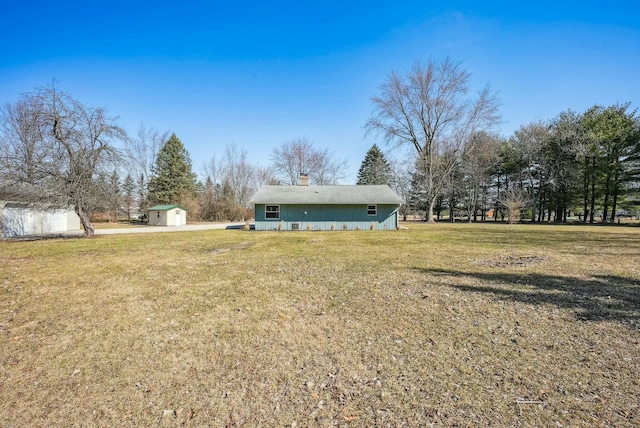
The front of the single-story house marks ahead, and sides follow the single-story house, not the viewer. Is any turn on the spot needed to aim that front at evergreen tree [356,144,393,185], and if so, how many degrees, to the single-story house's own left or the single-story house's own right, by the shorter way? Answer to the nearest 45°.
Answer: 0° — it already faces it

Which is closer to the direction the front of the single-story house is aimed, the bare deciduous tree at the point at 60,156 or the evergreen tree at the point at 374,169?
the evergreen tree

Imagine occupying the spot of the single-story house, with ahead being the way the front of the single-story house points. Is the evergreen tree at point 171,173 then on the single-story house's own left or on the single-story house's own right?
on the single-story house's own left

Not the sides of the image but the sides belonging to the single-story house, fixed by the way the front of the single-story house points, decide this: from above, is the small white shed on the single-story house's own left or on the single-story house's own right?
on the single-story house's own left

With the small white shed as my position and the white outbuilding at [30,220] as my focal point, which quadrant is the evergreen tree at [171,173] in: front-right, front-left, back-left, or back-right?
back-right

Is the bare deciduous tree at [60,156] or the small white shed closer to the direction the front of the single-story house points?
the small white shed

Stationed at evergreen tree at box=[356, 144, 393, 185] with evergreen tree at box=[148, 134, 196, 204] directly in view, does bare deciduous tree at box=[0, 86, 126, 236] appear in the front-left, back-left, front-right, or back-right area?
front-left

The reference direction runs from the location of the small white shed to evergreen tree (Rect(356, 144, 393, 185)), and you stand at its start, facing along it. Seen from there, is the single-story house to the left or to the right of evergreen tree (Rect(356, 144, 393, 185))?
right

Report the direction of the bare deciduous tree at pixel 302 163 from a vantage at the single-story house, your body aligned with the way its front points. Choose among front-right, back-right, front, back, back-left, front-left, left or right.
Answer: front

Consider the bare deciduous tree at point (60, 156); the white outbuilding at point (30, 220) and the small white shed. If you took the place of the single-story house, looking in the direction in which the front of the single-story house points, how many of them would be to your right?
0

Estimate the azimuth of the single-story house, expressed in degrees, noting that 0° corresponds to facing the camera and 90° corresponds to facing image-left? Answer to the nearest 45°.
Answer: approximately 180°
